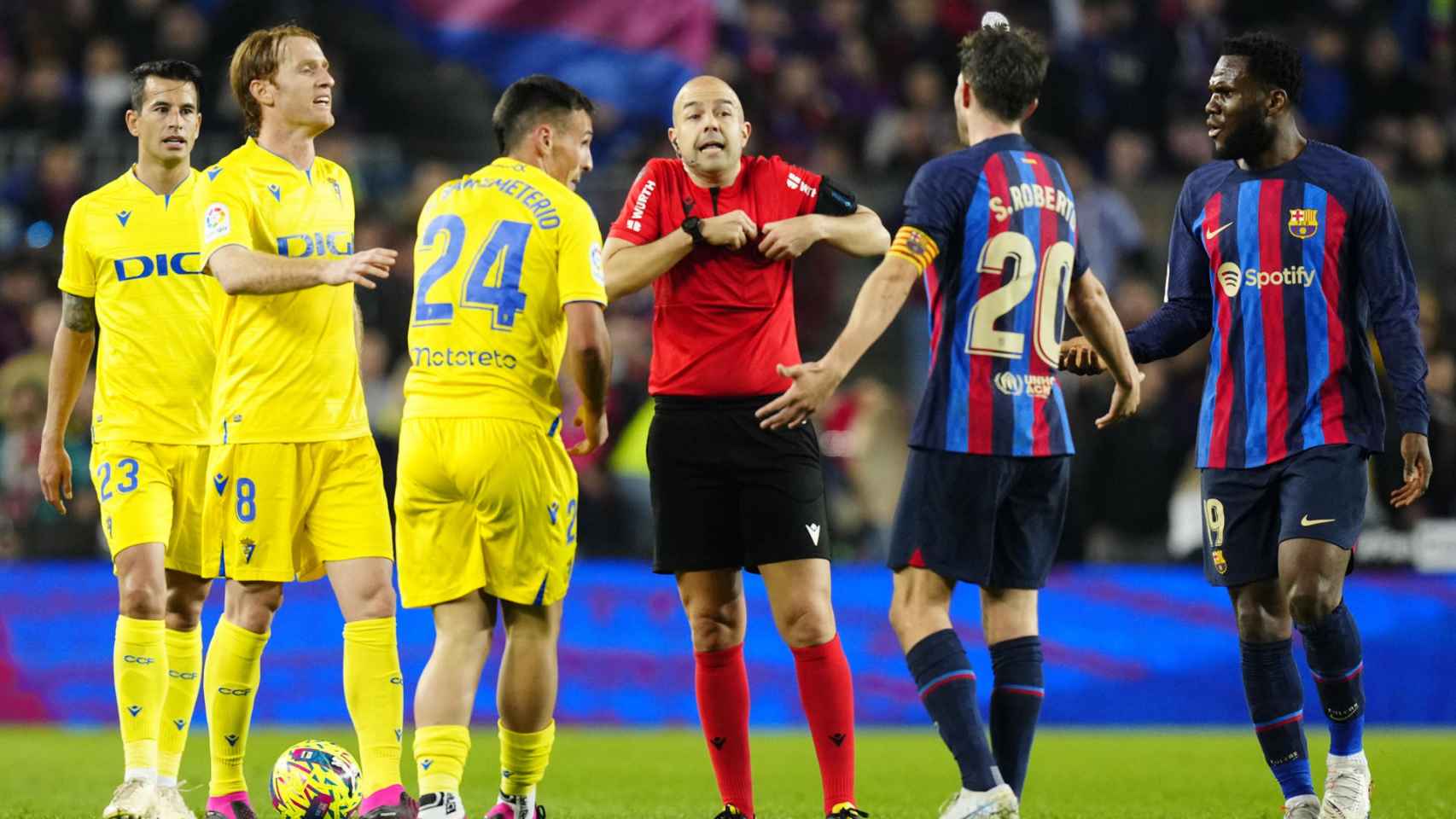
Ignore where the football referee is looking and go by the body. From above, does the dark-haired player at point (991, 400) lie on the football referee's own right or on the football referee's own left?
on the football referee's own left

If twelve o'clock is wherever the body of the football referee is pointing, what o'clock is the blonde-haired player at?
The blonde-haired player is roughly at 3 o'clock from the football referee.

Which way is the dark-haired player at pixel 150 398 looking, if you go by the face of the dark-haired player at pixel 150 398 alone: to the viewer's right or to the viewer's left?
to the viewer's right

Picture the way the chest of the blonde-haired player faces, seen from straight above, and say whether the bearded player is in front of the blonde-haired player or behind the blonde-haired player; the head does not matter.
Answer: in front

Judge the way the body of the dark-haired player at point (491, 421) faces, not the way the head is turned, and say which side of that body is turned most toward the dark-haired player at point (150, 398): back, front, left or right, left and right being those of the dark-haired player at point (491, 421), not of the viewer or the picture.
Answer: left

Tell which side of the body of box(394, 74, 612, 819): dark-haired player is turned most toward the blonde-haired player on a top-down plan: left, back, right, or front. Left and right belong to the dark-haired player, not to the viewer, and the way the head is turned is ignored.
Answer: left

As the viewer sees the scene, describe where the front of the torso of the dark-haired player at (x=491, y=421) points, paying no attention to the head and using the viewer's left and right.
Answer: facing away from the viewer and to the right of the viewer

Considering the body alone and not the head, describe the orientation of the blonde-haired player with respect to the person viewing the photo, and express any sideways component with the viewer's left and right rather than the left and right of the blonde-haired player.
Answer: facing the viewer and to the right of the viewer

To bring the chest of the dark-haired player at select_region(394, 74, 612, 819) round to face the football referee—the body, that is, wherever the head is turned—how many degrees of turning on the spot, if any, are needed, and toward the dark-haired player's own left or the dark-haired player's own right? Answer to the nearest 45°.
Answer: approximately 45° to the dark-haired player's own right

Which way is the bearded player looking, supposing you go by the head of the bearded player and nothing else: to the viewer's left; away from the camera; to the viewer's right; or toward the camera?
to the viewer's left

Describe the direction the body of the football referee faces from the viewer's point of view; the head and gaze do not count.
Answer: toward the camera

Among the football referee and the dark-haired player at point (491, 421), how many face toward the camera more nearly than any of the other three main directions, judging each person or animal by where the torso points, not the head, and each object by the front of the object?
1
